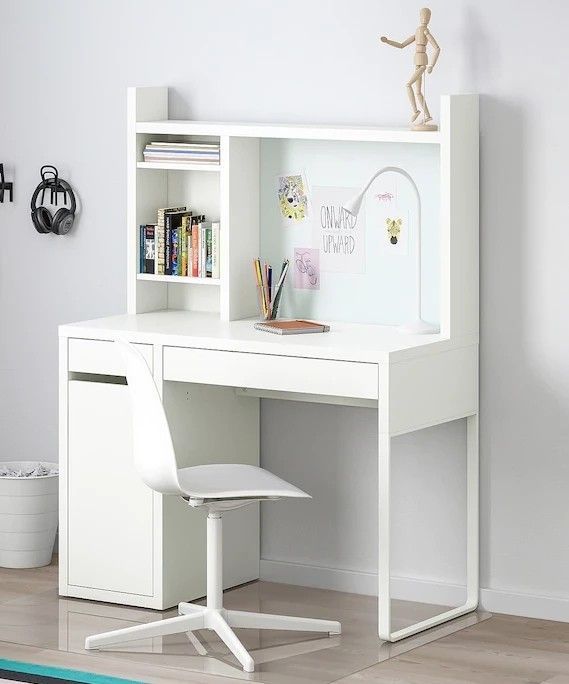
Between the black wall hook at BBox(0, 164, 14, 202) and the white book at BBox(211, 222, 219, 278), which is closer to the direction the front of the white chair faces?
the white book

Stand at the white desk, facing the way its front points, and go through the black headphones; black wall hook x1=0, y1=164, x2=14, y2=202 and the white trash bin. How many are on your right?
3

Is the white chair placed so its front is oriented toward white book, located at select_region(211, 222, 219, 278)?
no

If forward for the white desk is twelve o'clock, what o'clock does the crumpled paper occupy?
The crumpled paper is roughly at 3 o'clock from the white desk.

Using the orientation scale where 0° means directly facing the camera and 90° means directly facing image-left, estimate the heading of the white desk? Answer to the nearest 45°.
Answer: approximately 45°

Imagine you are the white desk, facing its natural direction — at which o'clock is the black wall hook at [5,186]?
The black wall hook is roughly at 3 o'clock from the white desk.

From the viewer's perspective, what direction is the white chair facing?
to the viewer's right

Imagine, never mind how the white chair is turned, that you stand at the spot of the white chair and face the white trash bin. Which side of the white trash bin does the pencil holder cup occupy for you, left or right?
right

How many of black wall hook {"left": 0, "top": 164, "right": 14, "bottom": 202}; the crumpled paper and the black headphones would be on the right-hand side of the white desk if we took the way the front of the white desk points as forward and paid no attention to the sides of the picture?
3

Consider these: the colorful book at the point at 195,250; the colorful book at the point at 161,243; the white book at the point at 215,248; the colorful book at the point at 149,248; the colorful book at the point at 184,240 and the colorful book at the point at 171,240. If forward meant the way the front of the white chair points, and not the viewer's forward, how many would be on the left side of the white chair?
6

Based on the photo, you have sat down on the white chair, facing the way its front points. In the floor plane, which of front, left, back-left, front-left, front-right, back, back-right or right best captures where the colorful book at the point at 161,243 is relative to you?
left

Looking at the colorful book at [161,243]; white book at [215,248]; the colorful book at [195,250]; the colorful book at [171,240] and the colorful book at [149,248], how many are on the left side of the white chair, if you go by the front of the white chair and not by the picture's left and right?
5

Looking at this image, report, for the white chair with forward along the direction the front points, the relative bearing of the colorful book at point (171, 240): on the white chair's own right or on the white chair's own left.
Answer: on the white chair's own left

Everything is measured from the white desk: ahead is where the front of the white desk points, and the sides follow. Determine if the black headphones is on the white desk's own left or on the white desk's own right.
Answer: on the white desk's own right

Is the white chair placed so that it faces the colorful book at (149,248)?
no

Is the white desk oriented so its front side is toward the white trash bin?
no
